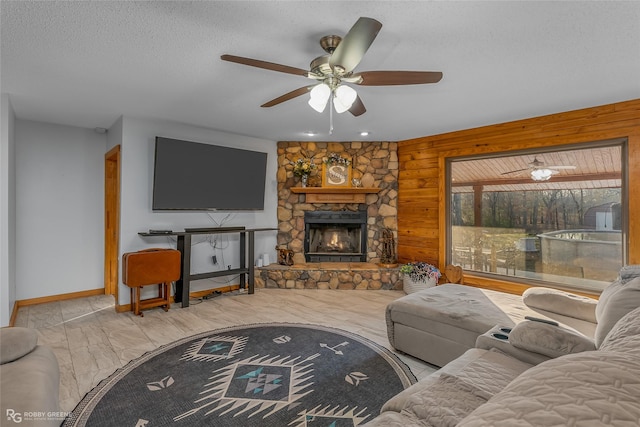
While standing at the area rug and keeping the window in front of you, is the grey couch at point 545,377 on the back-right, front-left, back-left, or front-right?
front-right

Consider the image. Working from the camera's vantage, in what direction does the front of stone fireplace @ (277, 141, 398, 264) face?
facing the viewer

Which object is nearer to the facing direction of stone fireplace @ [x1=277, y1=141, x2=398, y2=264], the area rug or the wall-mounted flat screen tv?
the area rug

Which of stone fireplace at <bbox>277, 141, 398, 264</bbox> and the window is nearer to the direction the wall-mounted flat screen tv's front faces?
the window

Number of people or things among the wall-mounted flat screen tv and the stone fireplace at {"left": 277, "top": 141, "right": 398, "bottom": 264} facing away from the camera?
0

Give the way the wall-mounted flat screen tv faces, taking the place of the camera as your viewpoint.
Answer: facing the viewer and to the right of the viewer

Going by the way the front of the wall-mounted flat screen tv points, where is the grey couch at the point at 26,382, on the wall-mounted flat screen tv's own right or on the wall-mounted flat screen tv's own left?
on the wall-mounted flat screen tv's own right

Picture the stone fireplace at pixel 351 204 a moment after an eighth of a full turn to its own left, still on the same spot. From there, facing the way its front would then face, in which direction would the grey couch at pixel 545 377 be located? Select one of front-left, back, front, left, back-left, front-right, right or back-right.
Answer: front-right

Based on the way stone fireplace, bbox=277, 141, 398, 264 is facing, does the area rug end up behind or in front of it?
in front

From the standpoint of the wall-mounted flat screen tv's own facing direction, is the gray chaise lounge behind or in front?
in front

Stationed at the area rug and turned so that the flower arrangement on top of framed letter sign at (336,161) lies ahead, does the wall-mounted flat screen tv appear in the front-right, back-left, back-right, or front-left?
front-left

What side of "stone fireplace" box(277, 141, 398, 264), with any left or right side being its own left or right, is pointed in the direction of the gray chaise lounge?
front

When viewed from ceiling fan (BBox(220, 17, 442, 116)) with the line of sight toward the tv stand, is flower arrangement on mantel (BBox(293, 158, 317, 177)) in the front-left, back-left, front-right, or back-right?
front-right
